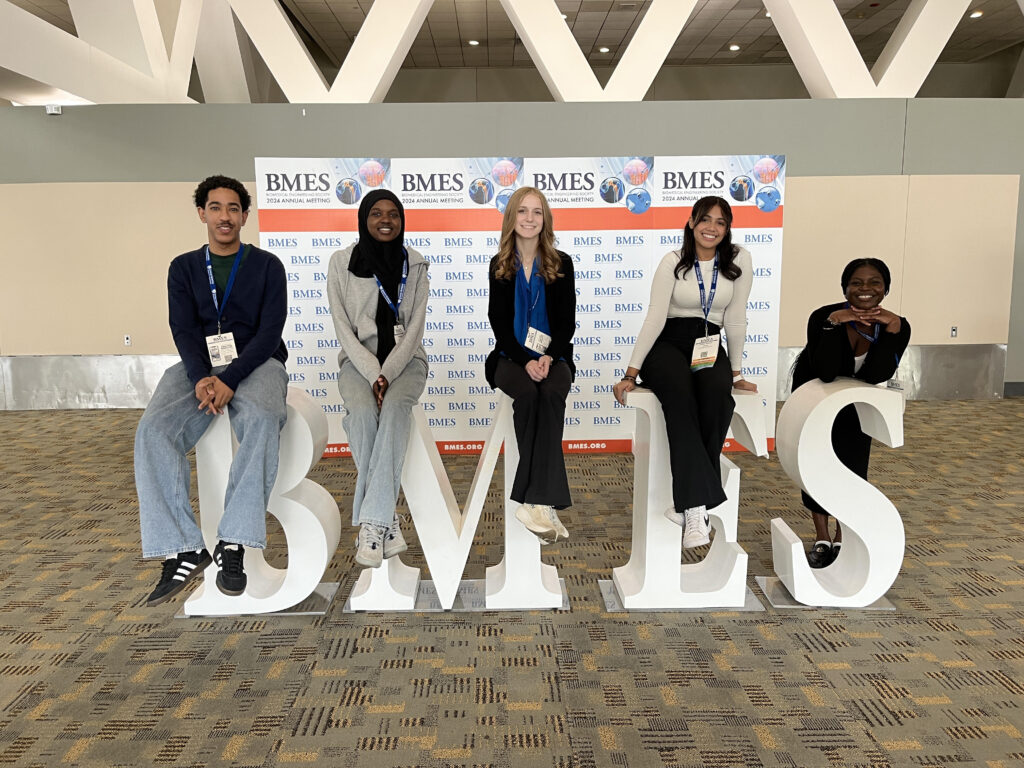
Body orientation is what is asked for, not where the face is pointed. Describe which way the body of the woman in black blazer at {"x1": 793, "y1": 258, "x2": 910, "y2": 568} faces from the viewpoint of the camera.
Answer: toward the camera

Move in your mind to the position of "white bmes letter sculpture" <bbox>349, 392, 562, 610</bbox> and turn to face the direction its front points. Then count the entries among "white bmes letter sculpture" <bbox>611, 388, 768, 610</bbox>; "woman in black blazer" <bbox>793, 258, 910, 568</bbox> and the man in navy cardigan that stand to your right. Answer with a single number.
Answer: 1

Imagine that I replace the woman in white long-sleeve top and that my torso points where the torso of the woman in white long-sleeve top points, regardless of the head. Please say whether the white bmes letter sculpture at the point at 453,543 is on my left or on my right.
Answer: on my right

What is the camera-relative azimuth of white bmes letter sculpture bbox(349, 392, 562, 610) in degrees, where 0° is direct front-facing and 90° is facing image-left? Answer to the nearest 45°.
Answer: approximately 0°

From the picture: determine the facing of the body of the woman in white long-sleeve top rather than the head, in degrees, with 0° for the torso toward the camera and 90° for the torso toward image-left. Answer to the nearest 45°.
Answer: approximately 0°

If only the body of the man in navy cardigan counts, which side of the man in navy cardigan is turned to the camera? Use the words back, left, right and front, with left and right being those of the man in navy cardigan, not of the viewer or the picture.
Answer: front

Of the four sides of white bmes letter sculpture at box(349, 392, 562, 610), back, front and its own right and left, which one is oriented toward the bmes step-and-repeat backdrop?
back

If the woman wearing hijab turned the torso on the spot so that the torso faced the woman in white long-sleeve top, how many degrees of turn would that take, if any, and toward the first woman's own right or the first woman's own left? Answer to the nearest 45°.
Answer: approximately 90° to the first woman's own left

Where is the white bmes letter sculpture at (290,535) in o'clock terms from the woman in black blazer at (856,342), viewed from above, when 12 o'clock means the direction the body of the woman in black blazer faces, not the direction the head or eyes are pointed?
The white bmes letter sculpture is roughly at 2 o'clock from the woman in black blazer.

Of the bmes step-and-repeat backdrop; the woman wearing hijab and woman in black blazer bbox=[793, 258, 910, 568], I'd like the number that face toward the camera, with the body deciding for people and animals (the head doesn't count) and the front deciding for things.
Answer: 3

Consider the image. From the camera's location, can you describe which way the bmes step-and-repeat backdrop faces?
facing the viewer

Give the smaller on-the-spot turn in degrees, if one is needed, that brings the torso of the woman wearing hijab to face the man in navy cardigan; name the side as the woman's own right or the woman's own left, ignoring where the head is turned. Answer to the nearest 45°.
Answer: approximately 90° to the woman's own right

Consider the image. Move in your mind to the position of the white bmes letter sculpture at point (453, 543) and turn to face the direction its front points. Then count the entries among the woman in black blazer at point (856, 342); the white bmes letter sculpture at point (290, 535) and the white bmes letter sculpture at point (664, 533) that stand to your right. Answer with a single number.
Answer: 1

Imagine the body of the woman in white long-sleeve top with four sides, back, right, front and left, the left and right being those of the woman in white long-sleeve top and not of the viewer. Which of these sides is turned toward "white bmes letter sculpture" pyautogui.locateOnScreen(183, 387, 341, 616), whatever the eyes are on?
right
